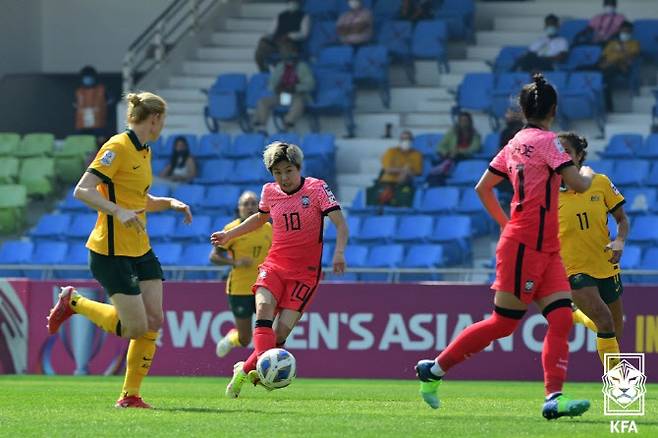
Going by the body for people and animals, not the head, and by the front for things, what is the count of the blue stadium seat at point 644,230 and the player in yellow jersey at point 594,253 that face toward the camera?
2

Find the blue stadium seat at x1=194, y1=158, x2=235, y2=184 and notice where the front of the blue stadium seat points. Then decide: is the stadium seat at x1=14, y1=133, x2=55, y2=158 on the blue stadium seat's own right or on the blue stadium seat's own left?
on the blue stadium seat's own right

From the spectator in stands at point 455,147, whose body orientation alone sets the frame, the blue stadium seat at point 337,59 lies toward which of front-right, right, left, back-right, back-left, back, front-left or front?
right

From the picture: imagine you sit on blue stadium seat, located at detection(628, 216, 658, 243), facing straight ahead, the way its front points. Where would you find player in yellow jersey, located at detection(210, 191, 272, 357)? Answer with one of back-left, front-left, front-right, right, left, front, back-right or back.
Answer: front-right

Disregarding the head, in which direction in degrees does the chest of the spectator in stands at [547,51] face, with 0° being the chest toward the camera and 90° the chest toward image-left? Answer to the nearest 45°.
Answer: approximately 45°

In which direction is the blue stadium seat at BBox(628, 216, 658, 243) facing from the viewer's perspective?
toward the camera

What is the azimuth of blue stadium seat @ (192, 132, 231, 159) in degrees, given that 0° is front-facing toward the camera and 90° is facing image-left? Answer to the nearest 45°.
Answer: approximately 45°

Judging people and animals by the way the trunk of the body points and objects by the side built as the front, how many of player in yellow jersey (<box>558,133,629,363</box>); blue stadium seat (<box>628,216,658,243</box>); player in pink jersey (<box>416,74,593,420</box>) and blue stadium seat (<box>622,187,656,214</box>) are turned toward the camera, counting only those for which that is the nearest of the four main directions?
3

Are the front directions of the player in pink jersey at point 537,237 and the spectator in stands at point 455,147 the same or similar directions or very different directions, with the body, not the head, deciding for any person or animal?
very different directions

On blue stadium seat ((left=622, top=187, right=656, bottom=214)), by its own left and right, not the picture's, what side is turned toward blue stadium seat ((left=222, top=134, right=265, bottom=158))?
right

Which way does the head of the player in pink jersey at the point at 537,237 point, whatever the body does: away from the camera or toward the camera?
away from the camera

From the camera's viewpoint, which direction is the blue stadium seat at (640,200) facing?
toward the camera
